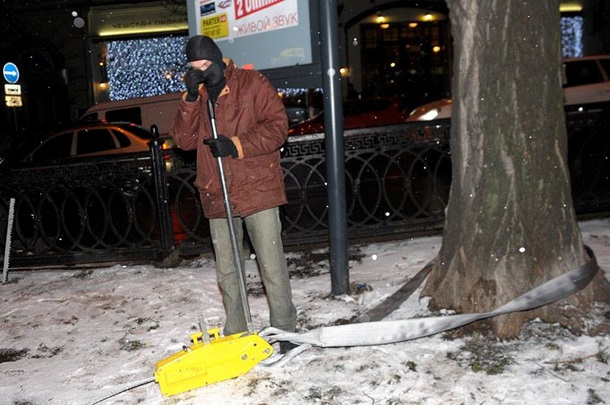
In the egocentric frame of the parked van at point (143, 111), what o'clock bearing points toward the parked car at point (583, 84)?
the parked car at point (583, 84) is roughly at 7 o'clock from the parked van at point (143, 111).

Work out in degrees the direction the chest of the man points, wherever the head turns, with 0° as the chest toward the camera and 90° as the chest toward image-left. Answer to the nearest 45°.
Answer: approximately 45°

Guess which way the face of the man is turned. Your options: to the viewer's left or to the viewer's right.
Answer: to the viewer's left

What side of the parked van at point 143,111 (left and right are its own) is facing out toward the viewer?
left

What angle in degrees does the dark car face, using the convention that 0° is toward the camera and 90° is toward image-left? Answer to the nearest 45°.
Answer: approximately 90°

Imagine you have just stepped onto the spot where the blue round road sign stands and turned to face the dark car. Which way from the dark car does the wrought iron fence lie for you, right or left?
right
